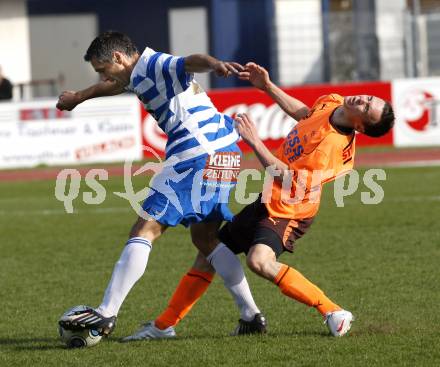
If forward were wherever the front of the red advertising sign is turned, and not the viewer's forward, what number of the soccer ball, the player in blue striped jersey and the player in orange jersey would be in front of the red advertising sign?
3

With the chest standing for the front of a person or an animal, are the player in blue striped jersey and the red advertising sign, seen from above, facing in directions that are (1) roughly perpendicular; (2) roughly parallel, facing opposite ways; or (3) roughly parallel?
roughly perpendicular

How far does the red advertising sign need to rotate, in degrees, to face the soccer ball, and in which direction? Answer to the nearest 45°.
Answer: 0° — it already faces it

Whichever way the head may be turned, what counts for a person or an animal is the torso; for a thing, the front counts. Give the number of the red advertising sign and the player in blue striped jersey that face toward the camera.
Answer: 1

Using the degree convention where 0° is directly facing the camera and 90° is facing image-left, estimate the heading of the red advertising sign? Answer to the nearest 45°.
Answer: approximately 0°
